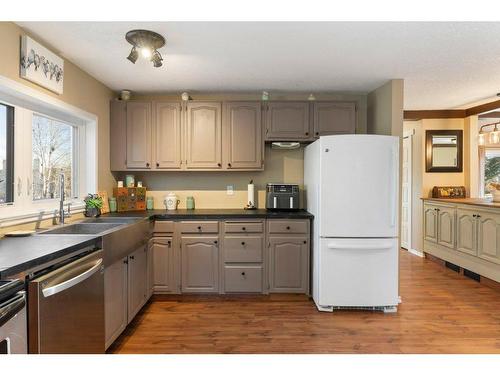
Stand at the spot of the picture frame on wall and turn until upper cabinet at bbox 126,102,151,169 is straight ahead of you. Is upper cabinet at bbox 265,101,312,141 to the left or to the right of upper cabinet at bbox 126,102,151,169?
right

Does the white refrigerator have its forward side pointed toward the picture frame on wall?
no

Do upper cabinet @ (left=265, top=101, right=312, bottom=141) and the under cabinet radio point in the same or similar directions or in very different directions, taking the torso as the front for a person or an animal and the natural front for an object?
same or similar directions

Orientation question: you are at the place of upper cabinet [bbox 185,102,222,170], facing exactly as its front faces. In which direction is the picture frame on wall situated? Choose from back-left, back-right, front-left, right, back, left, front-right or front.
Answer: front-right

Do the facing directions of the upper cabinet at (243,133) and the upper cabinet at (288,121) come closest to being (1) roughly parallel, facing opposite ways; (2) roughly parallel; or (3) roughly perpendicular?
roughly parallel

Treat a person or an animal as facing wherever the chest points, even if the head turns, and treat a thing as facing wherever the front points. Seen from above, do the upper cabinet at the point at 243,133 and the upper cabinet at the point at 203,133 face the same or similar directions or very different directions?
same or similar directions

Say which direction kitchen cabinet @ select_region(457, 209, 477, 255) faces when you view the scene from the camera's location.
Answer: facing the viewer and to the left of the viewer

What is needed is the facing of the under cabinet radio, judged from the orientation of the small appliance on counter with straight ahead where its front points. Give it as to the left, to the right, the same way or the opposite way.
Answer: the same way

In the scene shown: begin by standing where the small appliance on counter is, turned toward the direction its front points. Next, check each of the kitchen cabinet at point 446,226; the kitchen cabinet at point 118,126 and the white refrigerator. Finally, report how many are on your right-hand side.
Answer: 1

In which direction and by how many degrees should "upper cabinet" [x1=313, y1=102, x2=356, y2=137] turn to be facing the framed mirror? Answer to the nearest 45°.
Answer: approximately 135° to its left

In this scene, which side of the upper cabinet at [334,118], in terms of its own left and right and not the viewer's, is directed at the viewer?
front

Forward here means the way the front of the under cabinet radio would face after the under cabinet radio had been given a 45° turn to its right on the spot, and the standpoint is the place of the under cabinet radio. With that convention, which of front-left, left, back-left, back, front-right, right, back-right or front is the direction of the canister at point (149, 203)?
front-right

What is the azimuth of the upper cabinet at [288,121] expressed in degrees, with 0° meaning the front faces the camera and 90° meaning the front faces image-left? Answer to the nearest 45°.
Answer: approximately 0°

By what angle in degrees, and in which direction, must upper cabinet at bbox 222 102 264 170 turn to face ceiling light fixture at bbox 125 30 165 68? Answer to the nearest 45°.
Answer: approximately 45° to its right

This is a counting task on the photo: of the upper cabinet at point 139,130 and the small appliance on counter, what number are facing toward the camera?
2

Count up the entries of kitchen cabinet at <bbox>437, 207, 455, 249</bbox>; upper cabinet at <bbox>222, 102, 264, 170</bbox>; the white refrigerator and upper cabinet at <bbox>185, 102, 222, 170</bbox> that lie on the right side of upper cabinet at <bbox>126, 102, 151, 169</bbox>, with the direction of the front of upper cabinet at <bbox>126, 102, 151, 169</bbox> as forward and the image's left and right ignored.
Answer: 0

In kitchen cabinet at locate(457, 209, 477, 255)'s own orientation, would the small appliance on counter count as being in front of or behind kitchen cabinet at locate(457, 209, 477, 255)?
in front

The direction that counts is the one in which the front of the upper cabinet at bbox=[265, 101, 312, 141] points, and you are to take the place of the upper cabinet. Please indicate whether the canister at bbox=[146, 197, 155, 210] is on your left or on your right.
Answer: on your right

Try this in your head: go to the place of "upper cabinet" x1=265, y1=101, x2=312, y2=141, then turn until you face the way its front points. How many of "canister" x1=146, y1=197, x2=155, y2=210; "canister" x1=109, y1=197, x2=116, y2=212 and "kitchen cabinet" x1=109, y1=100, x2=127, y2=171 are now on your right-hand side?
3

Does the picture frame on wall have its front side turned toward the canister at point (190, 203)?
no
